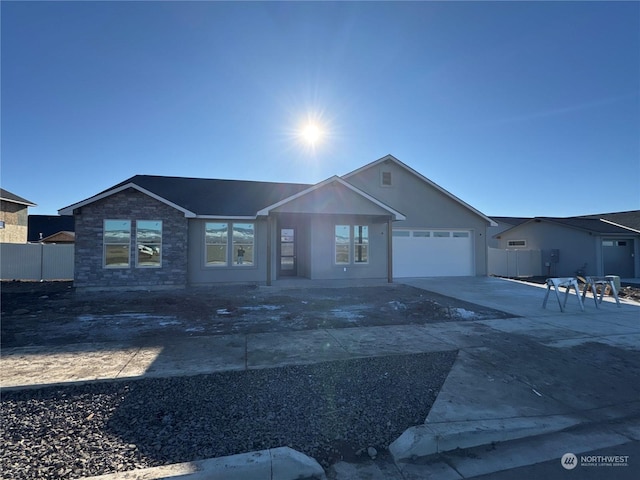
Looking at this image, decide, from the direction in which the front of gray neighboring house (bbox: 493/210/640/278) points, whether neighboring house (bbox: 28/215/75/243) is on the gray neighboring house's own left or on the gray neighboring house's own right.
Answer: on the gray neighboring house's own right

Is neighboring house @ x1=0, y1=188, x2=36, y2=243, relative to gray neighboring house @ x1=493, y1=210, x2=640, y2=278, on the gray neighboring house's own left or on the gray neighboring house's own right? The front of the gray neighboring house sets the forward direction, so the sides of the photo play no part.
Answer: on the gray neighboring house's own right

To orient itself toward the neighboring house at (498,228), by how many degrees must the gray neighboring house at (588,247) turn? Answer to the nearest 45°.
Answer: approximately 180°

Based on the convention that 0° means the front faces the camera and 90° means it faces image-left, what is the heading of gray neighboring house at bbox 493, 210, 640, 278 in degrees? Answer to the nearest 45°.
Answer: approximately 315°

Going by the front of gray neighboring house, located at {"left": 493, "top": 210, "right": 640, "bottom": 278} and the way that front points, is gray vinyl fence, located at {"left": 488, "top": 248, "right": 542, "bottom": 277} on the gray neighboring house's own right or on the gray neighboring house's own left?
on the gray neighboring house's own right

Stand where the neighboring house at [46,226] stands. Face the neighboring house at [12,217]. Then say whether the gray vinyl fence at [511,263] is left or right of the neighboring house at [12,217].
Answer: left
